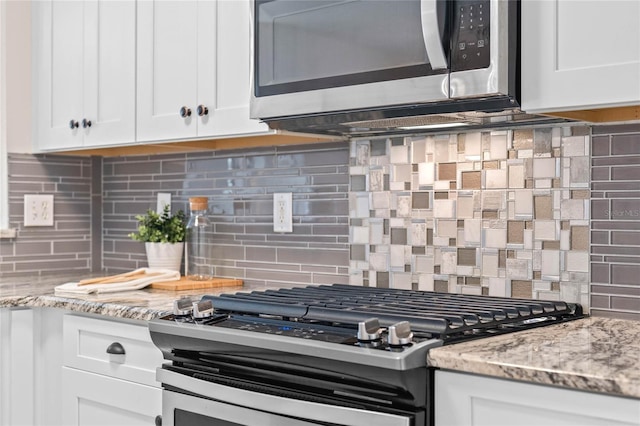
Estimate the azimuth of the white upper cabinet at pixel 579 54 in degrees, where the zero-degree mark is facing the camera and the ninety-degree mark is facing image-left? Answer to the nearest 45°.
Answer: approximately 45°

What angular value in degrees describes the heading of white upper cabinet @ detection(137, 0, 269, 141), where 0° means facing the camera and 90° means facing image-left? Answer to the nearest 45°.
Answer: approximately 45°

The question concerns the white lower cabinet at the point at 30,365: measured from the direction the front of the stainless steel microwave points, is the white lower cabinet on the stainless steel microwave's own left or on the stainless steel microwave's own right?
on the stainless steel microwave's own right

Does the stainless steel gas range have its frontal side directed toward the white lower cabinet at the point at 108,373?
no

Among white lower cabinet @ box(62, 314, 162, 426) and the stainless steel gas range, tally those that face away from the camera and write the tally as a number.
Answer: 0

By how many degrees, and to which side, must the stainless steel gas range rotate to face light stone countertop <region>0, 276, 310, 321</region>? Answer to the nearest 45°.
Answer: approximately 90° to its right

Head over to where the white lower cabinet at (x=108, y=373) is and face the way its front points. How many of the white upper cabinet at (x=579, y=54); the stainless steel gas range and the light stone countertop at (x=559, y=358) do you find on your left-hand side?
3

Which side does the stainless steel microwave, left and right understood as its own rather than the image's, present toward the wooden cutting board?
right

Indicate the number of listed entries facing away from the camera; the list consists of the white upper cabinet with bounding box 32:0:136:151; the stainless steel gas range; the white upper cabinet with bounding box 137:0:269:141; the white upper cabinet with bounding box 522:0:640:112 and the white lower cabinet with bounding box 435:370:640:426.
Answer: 0

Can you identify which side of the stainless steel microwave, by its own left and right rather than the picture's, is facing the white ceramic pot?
right

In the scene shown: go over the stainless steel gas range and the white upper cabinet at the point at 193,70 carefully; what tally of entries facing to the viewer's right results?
0

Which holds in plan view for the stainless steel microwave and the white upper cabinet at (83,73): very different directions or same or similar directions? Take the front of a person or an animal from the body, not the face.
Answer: same or similar directions

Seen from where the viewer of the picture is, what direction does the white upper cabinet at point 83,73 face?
facing the viewer and to the left of the viewer

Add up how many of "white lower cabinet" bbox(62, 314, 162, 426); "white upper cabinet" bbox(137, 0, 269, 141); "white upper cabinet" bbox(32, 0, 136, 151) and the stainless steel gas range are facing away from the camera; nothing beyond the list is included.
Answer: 0

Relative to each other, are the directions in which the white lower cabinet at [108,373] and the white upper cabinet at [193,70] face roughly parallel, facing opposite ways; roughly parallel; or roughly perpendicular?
roughly parallel

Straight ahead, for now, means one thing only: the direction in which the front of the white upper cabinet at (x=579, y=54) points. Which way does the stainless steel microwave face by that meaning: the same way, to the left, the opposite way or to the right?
the same way

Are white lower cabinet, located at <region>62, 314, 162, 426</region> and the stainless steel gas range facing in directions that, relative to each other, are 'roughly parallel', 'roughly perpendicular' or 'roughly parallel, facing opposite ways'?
roughly parallel

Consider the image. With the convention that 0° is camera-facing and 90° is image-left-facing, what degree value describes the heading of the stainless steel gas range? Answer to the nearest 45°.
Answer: approximately 45°

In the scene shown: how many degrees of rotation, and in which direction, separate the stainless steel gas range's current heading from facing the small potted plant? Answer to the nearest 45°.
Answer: approximately 90° to its right
